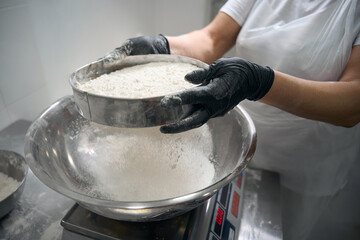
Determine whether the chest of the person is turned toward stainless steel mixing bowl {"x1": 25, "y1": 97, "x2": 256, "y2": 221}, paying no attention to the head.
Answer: yes

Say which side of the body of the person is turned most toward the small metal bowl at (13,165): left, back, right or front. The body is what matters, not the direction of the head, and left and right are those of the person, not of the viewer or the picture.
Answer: front

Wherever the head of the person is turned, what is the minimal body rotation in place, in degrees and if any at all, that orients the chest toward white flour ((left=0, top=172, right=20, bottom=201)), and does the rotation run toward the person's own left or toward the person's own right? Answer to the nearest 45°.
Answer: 0° — they already face it
